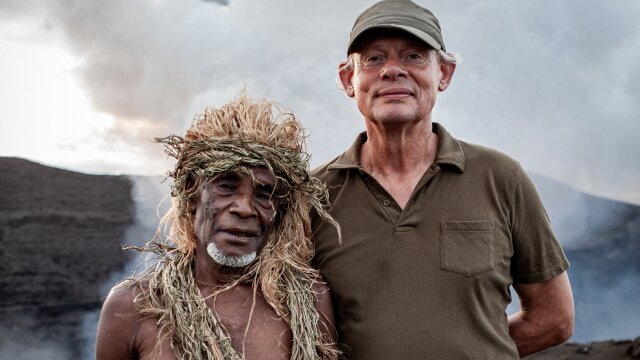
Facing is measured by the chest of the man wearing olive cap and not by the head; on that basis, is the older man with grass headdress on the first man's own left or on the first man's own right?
on the first man's own right

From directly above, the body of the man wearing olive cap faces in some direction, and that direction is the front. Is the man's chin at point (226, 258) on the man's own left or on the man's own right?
on the man's own right

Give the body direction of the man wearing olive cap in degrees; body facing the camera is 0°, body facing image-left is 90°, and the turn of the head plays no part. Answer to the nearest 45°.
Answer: approximately 0°
